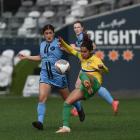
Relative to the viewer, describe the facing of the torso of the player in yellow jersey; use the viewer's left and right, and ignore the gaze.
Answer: facing the viewer and to the left of the viewer
